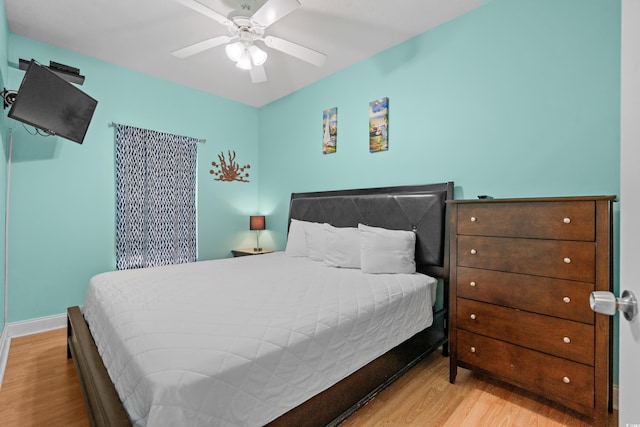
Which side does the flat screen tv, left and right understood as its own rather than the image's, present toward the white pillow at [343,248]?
front

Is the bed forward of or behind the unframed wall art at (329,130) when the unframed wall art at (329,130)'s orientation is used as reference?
forward

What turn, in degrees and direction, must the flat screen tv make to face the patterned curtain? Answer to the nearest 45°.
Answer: approximately 90° to its left

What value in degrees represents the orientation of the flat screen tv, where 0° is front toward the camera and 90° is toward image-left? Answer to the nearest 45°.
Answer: approximately 315°

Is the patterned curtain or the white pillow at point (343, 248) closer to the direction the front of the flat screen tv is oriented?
the white pillow

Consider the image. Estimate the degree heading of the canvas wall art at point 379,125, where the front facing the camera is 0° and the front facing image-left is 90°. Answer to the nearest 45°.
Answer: approximately 45°

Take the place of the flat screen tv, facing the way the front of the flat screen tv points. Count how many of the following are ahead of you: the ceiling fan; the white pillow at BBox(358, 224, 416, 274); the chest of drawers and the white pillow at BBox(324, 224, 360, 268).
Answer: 4

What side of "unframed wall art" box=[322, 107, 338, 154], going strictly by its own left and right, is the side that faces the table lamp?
right

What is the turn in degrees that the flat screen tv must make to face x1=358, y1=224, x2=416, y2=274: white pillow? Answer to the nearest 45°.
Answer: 0° — it already faces it

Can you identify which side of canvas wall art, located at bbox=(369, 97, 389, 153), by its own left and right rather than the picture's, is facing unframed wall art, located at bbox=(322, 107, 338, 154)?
right

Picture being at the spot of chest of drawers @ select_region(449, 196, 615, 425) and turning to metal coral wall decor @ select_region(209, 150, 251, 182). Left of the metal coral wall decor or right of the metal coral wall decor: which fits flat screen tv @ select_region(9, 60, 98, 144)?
left

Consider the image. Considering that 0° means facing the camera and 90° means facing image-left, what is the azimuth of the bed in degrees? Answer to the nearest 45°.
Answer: approximately 45°
